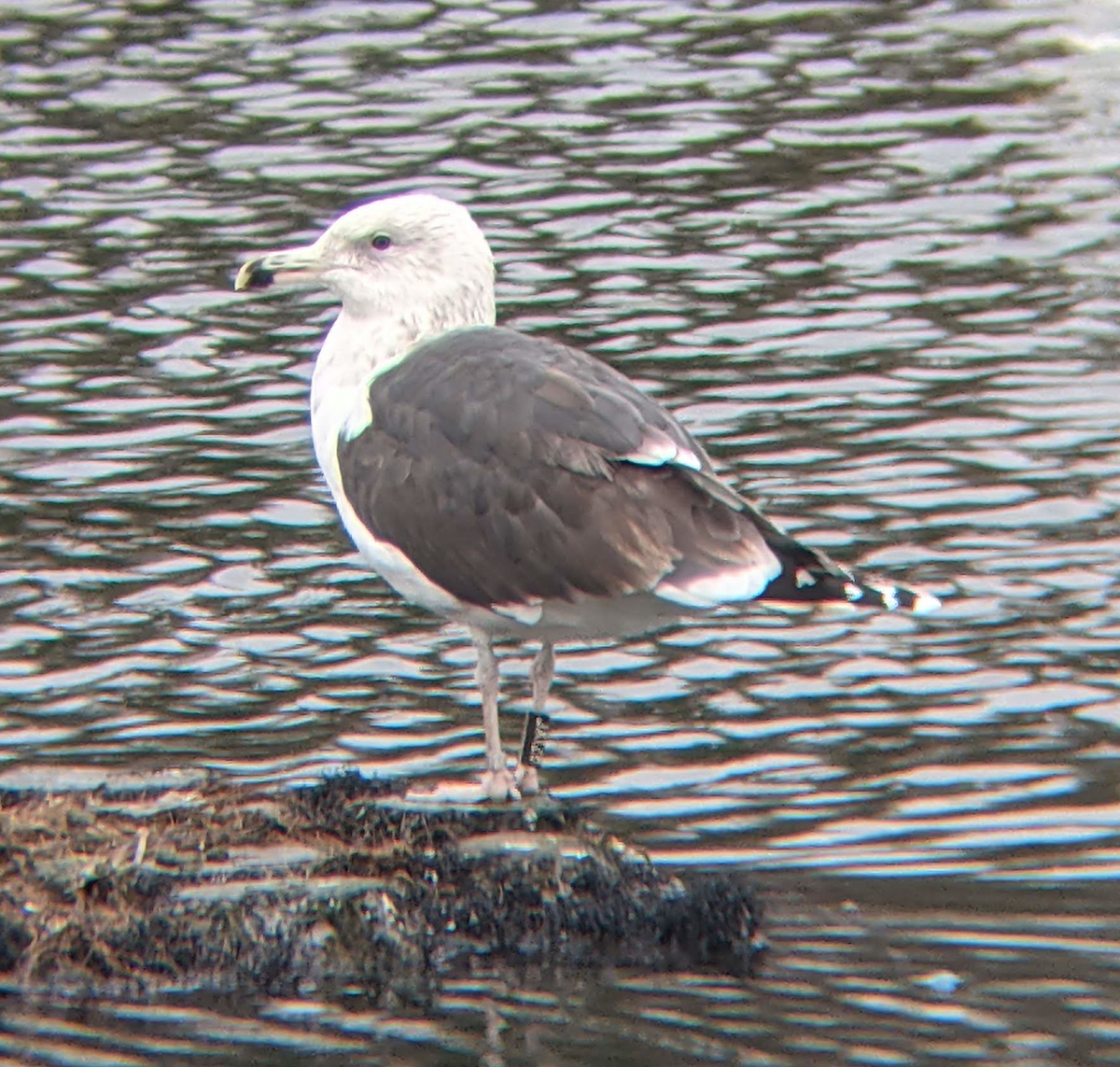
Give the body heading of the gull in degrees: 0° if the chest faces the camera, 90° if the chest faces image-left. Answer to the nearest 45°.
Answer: approximately 90°
